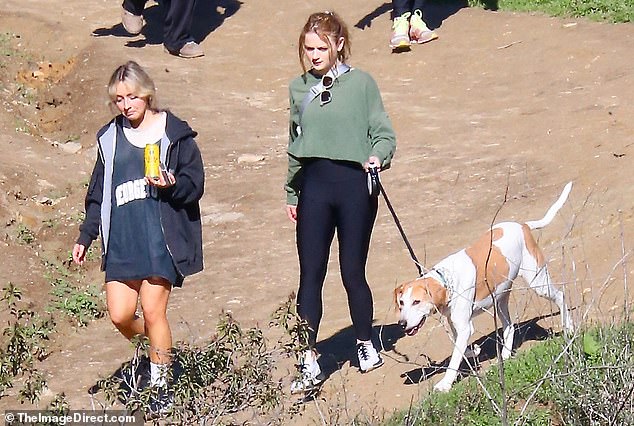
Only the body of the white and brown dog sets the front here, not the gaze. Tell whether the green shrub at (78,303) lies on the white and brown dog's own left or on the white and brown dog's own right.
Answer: on the white and brown dog's own right

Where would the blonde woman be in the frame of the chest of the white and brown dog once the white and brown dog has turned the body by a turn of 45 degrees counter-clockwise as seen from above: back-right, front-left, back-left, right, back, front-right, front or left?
right

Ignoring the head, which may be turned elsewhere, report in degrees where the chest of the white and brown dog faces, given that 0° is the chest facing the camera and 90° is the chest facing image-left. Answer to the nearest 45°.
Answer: approximately 45°

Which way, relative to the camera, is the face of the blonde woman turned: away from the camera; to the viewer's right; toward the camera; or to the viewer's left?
toward the camera
